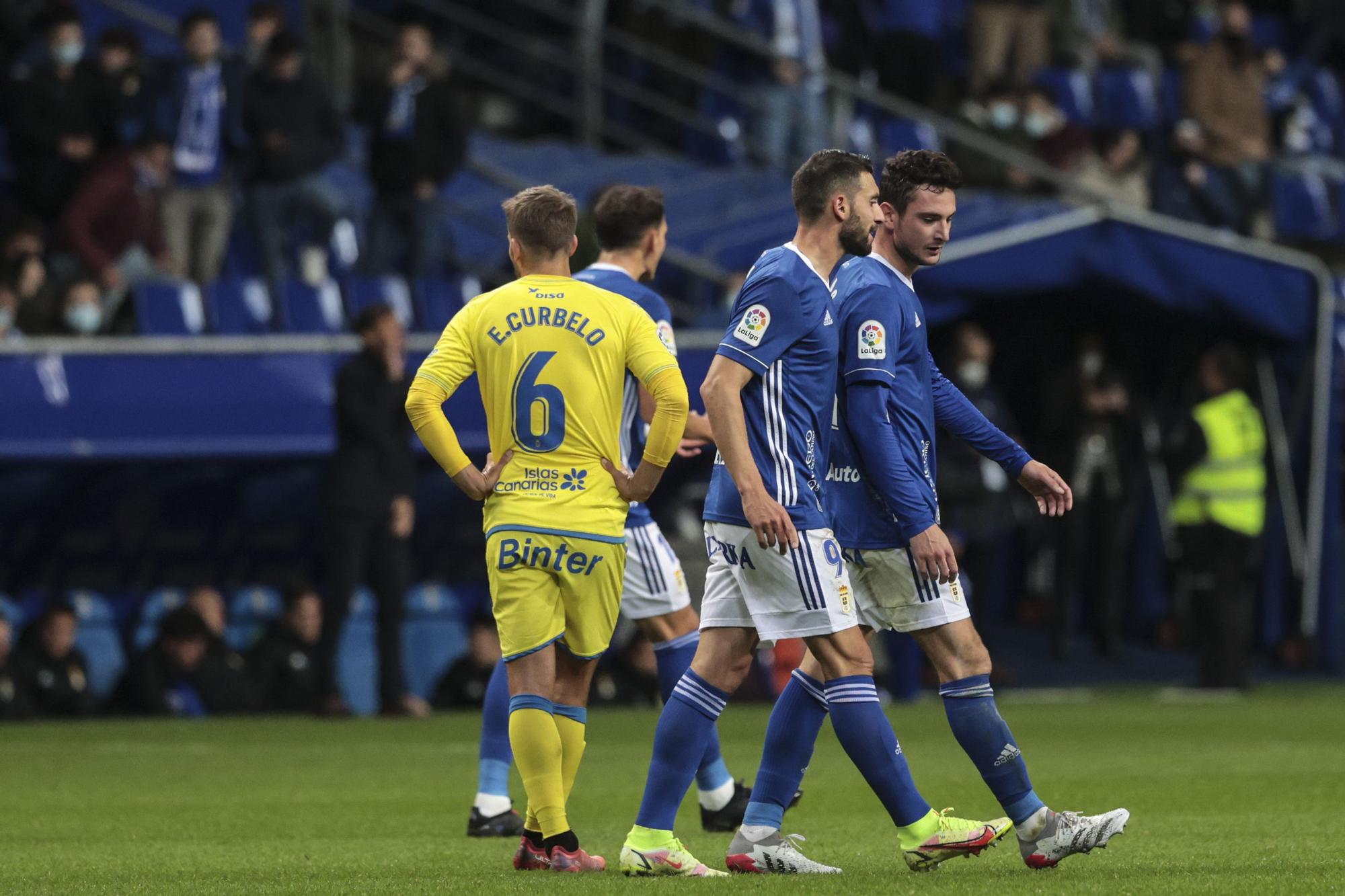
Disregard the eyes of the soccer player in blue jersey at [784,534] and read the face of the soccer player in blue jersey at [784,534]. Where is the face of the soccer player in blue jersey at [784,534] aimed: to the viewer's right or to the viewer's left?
to the viewer's right

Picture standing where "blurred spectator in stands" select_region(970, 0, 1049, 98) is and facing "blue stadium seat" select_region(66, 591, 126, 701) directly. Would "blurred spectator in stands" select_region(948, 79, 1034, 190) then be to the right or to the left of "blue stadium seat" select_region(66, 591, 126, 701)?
left

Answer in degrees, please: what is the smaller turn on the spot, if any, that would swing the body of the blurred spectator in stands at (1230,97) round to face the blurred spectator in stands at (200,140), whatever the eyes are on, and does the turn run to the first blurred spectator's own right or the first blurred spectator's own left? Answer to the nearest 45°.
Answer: approximately 45° to the first blurred spectator's own right

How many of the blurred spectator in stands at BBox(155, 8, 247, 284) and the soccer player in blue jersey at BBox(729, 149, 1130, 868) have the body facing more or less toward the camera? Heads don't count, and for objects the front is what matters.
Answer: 1
